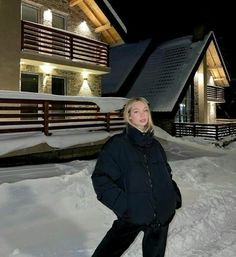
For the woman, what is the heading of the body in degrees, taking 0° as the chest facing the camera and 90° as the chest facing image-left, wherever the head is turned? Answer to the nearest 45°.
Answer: approximately 315°
